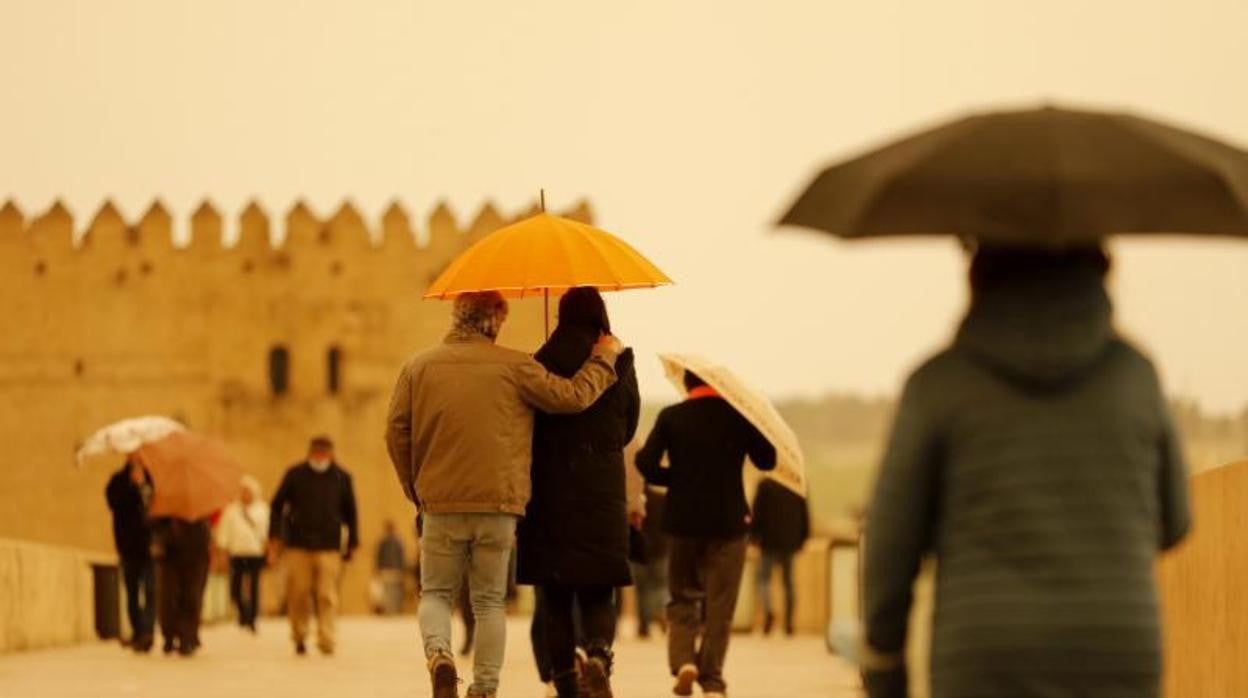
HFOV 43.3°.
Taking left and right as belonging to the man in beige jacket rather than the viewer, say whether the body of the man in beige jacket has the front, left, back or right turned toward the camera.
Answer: back

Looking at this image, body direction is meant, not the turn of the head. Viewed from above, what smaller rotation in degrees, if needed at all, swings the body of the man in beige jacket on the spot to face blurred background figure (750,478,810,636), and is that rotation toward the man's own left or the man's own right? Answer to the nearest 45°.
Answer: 0° — they already face them

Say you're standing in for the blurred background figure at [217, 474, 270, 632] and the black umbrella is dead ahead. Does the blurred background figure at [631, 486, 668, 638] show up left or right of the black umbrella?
left

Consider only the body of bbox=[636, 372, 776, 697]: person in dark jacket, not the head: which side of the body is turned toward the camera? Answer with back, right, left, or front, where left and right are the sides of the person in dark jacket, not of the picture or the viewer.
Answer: back

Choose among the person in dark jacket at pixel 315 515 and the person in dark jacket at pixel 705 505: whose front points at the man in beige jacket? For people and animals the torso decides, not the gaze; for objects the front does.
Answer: the person in dark jacket at pixel 315 515

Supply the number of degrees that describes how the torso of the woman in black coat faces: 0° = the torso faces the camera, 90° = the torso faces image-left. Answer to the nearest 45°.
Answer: approximately 180°

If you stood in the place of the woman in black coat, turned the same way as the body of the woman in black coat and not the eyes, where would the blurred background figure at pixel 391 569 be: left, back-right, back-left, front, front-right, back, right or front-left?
front

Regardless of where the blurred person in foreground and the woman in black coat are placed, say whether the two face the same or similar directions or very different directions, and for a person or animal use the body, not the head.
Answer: same or similar directions

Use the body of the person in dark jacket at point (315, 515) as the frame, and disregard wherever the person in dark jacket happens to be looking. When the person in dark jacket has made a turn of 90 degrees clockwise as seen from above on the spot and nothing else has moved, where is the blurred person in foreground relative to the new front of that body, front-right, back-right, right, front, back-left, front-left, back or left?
left

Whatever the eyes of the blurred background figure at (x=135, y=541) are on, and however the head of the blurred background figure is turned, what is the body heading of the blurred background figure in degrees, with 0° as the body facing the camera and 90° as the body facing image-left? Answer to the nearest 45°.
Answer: approximately 315°

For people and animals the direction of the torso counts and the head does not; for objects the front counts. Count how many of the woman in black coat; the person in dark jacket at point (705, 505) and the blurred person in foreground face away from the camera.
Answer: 3

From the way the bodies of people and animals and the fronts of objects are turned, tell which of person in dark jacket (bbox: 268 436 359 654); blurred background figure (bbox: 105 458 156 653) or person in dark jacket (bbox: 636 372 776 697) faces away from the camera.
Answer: person in dark jacket (bbox: 636 372 776 697)

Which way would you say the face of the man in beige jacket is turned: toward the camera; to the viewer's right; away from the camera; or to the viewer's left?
away from the camera

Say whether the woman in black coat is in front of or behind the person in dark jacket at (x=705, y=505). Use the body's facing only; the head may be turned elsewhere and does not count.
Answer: behind

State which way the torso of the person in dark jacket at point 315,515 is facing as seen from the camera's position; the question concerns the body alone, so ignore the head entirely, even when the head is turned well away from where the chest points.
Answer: toward the camera

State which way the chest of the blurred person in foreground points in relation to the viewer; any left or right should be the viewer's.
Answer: facing away from the viewer
